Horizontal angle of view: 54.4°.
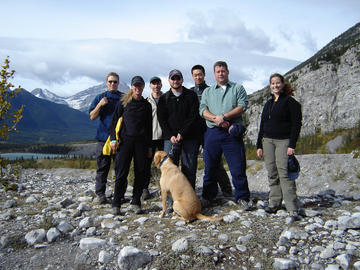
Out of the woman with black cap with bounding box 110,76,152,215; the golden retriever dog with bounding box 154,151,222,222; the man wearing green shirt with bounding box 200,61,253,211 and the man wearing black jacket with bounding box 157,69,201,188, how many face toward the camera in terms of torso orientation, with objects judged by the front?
3

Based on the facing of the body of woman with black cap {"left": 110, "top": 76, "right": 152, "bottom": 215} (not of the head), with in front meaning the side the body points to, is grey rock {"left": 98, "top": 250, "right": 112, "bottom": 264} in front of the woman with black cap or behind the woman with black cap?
in front

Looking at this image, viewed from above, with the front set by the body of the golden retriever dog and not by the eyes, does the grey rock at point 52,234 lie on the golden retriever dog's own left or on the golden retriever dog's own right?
on the golden retriever dog's own left

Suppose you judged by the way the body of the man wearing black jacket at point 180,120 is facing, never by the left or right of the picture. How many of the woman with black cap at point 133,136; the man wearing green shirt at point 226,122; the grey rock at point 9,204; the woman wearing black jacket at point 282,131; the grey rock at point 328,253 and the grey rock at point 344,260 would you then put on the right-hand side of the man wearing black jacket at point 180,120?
2

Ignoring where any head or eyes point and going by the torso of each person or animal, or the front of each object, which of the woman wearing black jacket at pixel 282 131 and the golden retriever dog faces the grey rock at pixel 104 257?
the woman wearing black jacket

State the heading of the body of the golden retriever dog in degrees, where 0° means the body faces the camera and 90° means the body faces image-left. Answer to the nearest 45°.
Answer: approximately 135°

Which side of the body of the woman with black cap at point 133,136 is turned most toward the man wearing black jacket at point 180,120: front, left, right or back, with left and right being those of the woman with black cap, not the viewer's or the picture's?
left

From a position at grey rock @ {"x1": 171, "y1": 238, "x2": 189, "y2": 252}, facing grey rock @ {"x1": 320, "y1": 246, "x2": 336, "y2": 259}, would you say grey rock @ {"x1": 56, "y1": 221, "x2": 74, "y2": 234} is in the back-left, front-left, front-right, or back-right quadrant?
back-left

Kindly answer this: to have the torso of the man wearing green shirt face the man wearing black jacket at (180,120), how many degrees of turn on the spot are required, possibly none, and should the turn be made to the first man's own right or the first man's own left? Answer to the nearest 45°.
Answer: approximately 90° to the first man's own right
